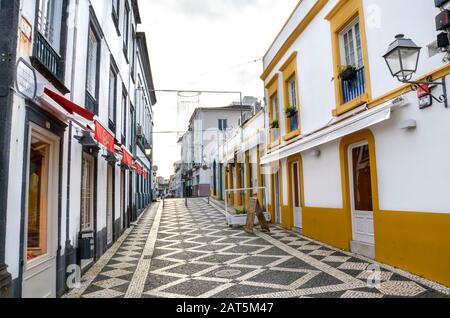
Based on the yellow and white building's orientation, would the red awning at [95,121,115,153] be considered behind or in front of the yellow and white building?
in front

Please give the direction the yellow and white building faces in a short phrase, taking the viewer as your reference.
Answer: facing the viewer and to the left of the viewer

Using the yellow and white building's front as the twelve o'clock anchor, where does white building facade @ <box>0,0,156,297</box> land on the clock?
The white building facade is roughly at 12 o'clock from the yellow and white building.

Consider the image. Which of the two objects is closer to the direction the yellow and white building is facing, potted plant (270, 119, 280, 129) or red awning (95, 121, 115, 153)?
the red awning
